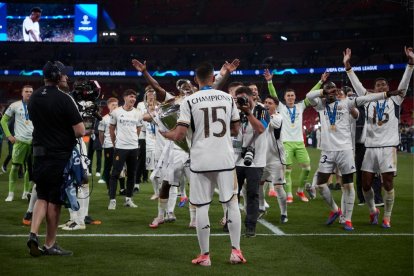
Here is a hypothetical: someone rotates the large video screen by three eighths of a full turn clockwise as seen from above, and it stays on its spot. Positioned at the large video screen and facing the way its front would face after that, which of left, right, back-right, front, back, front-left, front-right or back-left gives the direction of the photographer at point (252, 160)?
back-left

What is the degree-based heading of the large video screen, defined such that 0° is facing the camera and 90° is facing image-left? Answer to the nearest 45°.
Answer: approximately 0°

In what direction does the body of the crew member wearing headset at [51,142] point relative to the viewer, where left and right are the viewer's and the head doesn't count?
facing away from the viewer and to the right of the viewer

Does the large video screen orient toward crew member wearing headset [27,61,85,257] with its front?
yes

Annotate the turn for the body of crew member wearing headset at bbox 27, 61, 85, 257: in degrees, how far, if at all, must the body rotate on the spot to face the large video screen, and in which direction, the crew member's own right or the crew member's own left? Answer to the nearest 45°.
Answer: approximately 45° to the crew member's own left

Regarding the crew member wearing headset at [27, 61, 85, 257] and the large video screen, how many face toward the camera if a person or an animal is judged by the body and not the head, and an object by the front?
1
